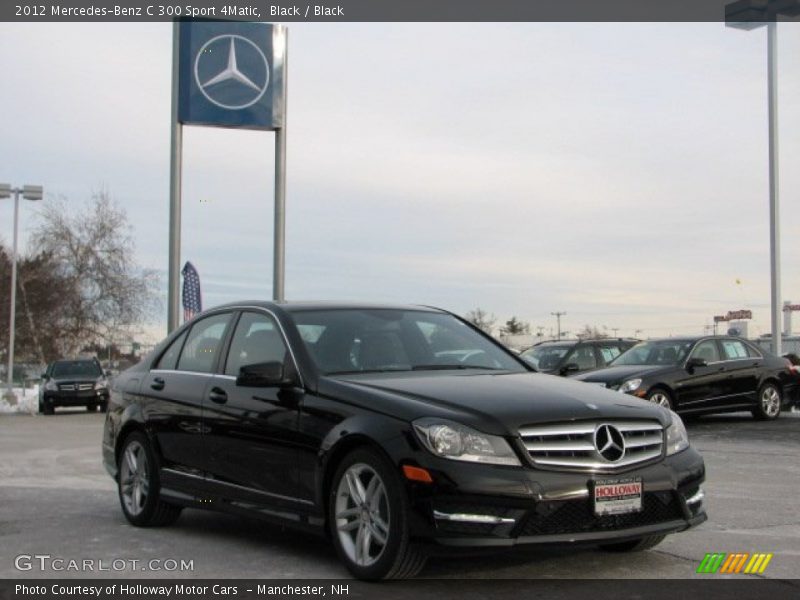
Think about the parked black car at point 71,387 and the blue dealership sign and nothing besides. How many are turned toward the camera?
2

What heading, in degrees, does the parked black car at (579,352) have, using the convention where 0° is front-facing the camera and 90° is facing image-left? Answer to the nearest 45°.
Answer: approximately 45°

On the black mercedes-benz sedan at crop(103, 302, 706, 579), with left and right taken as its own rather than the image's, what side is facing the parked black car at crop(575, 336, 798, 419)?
left

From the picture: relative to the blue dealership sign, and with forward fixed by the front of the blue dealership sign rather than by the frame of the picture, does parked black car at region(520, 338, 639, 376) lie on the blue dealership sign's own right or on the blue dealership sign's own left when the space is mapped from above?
on the blue dealership sign's own left

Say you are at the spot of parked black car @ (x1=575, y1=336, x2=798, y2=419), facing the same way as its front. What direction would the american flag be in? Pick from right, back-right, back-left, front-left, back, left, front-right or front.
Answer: front-right

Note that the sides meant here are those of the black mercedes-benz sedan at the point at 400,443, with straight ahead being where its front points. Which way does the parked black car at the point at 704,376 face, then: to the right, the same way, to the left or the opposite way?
to the right

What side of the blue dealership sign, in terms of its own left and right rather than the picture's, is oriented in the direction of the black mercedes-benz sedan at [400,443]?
front

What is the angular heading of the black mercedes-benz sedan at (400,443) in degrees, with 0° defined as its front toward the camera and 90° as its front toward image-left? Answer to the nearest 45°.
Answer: approximately 315°

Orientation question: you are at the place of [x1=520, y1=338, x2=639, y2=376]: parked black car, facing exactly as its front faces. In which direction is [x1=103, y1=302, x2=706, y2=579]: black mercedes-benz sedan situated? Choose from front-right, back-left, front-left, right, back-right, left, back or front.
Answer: front-left
